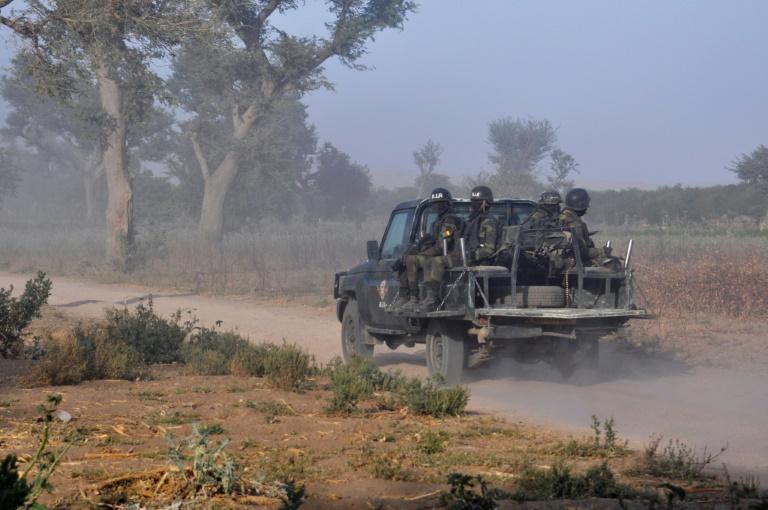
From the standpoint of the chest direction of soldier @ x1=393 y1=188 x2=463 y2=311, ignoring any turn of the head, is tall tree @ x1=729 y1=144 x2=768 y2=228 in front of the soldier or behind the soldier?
behind

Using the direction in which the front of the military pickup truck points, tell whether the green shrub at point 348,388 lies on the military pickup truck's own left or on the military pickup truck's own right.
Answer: on the military pickup truck's own left

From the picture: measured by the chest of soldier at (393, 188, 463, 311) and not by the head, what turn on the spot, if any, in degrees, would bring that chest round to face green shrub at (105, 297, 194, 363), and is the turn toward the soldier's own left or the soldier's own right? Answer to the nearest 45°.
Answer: approximately 45° to the soldier's own right

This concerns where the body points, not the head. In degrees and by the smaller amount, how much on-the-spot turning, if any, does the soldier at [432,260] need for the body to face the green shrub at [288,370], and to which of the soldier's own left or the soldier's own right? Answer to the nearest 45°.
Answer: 0° — they already face it

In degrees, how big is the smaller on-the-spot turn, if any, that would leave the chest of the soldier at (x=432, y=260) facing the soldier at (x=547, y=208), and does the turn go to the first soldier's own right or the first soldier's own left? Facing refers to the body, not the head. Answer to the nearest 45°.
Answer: approximately 135° to the first soldier's own left

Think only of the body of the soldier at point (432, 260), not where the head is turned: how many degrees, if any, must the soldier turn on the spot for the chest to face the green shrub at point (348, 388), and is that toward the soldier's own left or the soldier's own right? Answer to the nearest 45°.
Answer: approximately 45° to the soldier's own left

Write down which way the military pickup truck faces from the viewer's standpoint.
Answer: facing away from the viewer and to the left of the viewer

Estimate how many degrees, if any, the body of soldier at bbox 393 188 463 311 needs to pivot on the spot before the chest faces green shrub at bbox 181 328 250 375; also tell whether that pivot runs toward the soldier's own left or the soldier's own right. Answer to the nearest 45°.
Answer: approximately 45° to the soldier's own right

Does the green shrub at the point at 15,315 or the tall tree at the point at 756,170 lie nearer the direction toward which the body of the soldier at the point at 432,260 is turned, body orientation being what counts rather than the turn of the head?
the green shrub

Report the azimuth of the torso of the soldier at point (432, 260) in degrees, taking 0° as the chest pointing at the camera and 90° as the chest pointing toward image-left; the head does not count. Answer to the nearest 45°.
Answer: approximately 45°
